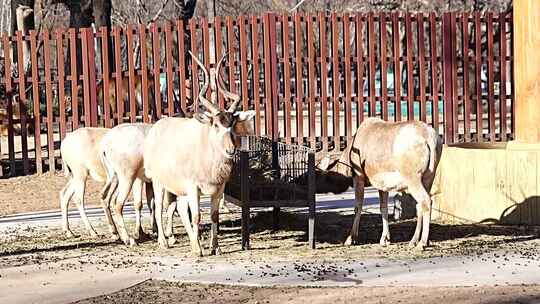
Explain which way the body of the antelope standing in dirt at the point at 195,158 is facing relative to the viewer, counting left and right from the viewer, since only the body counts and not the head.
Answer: facing the viewer and to the right of the viewer

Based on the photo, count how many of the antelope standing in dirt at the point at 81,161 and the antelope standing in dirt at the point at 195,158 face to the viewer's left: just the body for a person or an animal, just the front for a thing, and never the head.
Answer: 0

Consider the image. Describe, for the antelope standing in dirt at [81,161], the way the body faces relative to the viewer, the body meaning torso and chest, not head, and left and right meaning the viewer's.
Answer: facing to the right of the viewer

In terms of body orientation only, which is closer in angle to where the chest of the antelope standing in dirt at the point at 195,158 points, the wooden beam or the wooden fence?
the wooden beam

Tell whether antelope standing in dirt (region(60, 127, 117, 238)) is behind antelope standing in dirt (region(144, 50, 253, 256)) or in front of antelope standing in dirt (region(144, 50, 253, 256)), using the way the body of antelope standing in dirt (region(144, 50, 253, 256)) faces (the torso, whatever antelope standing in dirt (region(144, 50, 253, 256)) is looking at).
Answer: behind

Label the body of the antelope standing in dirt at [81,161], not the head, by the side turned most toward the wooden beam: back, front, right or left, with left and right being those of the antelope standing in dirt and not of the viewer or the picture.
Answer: front

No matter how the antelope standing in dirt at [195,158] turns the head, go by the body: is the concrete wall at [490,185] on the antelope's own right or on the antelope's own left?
on the antelope's own left

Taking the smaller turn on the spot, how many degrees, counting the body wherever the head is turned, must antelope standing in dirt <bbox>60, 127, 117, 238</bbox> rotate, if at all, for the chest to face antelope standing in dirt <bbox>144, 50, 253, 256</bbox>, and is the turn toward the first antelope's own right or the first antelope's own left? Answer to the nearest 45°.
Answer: approximately 45° to the first antelope's own right

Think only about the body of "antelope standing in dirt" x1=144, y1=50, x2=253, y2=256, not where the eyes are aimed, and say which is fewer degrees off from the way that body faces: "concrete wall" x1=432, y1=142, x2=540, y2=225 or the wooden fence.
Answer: the concrete wall

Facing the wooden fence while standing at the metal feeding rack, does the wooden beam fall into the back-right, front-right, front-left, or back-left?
front-right

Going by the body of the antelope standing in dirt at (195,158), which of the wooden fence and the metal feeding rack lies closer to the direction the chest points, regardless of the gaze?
the metal feeding rack
